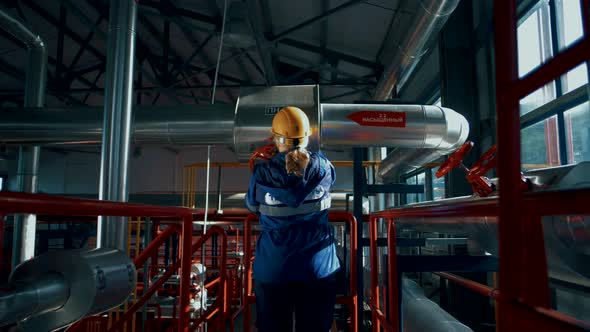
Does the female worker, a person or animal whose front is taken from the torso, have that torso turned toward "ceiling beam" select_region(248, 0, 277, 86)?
yes

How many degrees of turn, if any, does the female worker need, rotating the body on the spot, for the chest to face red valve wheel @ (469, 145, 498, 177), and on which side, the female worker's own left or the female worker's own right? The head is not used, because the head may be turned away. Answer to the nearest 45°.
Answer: approximately 45° to the female worker's own right

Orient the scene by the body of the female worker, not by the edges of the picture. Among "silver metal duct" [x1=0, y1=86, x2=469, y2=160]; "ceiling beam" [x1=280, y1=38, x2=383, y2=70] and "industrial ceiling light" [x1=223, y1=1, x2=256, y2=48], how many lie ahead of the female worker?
3

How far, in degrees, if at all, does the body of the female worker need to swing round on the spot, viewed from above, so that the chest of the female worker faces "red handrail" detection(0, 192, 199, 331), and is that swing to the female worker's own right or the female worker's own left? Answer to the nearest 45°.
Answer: approximately 135° to the female worker's own left

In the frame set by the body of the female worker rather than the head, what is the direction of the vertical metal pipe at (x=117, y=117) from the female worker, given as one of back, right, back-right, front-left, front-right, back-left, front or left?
front-left

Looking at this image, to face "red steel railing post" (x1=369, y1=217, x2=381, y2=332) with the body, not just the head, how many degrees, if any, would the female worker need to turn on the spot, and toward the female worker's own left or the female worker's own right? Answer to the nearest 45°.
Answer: approximately 45° to the female worker's own right

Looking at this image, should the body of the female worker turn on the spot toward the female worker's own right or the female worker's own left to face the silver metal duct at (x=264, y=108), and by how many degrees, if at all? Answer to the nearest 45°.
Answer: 0° — they already face it

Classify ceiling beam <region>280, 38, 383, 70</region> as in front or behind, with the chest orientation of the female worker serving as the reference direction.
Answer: in front

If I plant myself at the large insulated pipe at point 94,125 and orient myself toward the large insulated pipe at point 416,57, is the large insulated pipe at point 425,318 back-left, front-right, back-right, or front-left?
front-right

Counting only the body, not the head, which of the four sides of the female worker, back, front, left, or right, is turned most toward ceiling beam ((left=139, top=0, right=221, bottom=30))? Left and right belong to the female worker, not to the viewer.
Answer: front

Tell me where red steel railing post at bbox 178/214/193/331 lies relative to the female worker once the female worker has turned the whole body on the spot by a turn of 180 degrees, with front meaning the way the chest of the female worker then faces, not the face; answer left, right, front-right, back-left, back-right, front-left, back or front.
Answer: right

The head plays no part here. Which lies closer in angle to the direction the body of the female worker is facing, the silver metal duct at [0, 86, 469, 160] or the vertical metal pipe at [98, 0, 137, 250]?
the silver metal duct

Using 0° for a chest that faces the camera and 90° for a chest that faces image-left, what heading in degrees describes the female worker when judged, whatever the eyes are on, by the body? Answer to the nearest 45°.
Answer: approximately 180°

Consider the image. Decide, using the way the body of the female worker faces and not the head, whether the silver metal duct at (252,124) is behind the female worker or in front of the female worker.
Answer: in front

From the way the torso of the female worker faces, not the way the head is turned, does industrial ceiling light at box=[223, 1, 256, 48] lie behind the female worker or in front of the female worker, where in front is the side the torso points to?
in front
